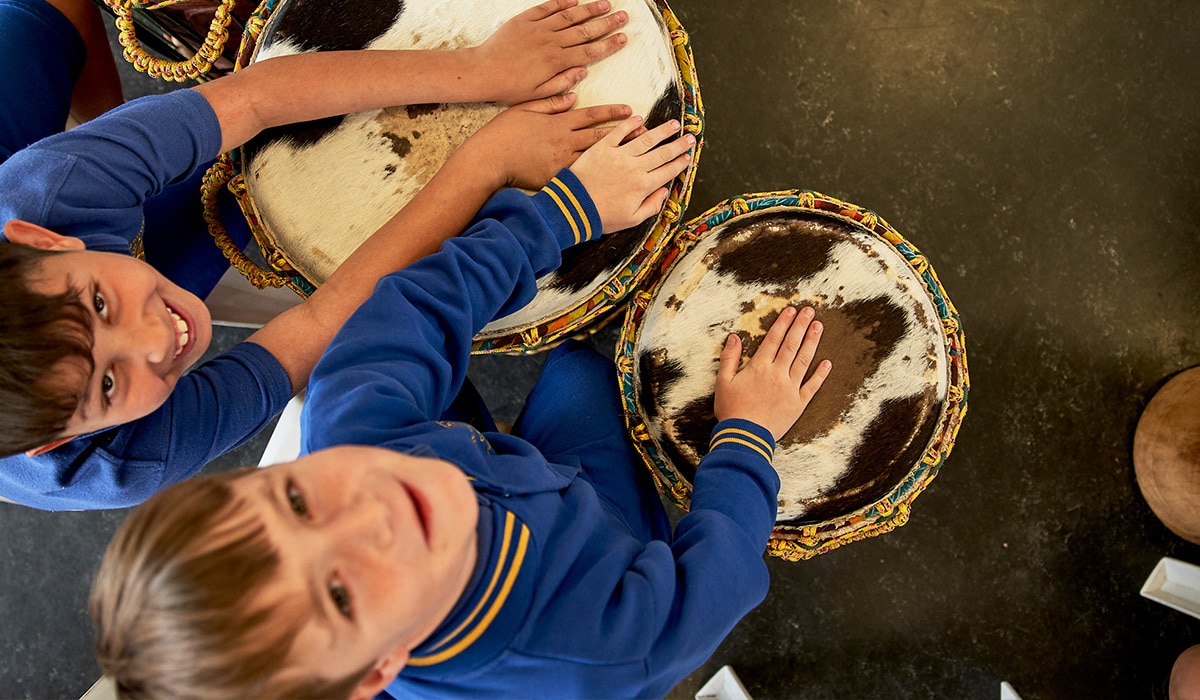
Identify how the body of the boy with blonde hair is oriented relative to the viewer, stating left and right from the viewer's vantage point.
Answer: facing away from the viewer and to the right of the viewer

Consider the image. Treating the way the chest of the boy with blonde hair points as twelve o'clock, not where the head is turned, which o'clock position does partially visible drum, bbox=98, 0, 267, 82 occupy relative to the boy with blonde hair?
The partially visible drum is roughly at 10 o'clock from the boy with blonde hair.

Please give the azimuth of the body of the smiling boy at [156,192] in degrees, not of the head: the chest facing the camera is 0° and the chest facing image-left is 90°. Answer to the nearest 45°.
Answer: approximately 270°
